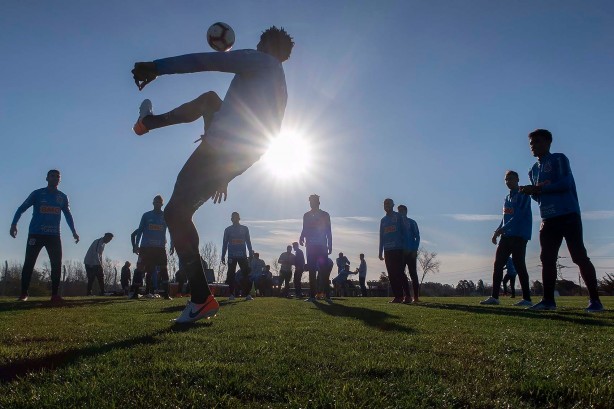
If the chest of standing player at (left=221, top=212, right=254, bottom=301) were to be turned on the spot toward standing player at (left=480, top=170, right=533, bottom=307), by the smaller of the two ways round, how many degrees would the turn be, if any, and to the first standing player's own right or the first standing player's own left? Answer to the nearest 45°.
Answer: approximately 45° to the first standing player's own left

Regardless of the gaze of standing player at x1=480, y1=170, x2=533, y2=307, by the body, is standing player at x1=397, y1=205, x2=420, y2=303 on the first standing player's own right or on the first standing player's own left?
on the first standing player's own right

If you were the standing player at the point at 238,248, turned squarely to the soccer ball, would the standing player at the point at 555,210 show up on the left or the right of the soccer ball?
left

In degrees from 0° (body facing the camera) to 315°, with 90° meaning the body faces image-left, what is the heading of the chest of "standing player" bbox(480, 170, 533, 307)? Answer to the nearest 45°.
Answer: approximately 45°

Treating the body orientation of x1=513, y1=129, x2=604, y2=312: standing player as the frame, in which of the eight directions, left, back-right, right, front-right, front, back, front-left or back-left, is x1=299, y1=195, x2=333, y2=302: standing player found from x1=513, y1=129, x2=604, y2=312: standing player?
right

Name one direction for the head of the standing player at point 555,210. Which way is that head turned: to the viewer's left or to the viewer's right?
to the viewer's left

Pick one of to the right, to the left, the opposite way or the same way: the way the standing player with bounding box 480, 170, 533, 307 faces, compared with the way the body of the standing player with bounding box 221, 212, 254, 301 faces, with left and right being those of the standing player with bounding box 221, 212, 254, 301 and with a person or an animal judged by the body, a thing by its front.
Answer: to the right

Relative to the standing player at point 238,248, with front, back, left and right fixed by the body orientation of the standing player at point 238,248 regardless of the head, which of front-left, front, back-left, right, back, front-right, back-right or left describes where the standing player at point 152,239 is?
right
